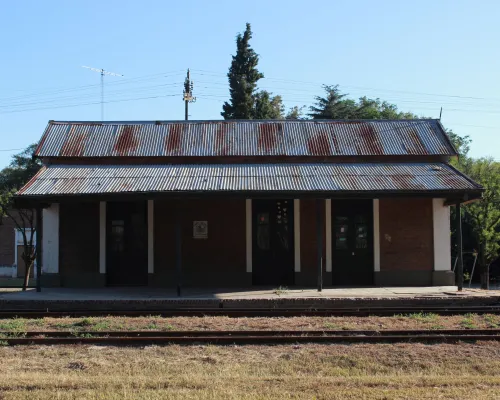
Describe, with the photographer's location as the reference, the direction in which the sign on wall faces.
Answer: facing the viewer

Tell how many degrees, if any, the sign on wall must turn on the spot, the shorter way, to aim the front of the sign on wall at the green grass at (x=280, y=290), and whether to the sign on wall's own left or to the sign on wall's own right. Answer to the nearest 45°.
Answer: approximately 45° to the sign on wall's own left

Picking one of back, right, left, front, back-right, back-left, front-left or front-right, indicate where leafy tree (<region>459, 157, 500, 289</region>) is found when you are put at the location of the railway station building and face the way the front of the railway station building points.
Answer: back-left

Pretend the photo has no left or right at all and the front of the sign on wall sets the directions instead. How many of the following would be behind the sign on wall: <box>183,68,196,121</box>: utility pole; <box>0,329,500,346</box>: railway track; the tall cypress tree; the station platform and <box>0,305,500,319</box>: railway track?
2

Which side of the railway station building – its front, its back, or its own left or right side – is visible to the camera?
front

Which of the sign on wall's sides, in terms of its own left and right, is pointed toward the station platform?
front

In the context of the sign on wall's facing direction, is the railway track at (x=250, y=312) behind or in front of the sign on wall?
in front

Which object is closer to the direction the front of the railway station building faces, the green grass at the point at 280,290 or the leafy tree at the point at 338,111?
the green grass

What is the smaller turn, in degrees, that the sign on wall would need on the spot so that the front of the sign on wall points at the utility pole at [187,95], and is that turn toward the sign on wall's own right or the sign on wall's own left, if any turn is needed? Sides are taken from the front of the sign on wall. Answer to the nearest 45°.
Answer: approximately 180°

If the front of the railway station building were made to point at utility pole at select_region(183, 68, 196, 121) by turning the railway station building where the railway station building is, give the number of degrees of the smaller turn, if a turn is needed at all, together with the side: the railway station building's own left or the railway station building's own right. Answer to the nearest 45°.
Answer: approximately 180°

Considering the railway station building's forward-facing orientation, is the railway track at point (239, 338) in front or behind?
in front

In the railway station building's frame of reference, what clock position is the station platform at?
The station platform is roughly at 12 o'clock from the railway station building.

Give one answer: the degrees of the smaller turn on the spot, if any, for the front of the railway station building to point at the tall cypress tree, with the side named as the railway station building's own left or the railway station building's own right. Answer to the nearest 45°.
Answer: approximately 180°

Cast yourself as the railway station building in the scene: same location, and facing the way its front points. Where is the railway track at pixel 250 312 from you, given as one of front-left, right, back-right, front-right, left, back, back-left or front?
front

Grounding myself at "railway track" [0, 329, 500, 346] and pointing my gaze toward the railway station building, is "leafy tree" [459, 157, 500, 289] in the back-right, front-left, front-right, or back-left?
front-right

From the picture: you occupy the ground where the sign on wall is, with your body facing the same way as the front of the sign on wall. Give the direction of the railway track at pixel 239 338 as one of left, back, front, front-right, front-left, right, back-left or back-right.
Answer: front

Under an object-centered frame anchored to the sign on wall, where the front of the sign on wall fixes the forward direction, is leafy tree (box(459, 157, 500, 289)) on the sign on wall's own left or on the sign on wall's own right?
on the sign on wall's own left

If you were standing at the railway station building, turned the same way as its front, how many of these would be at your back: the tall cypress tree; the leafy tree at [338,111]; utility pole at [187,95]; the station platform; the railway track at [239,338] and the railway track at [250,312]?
3

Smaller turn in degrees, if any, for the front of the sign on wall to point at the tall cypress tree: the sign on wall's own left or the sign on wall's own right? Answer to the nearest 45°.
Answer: approximately 180°
